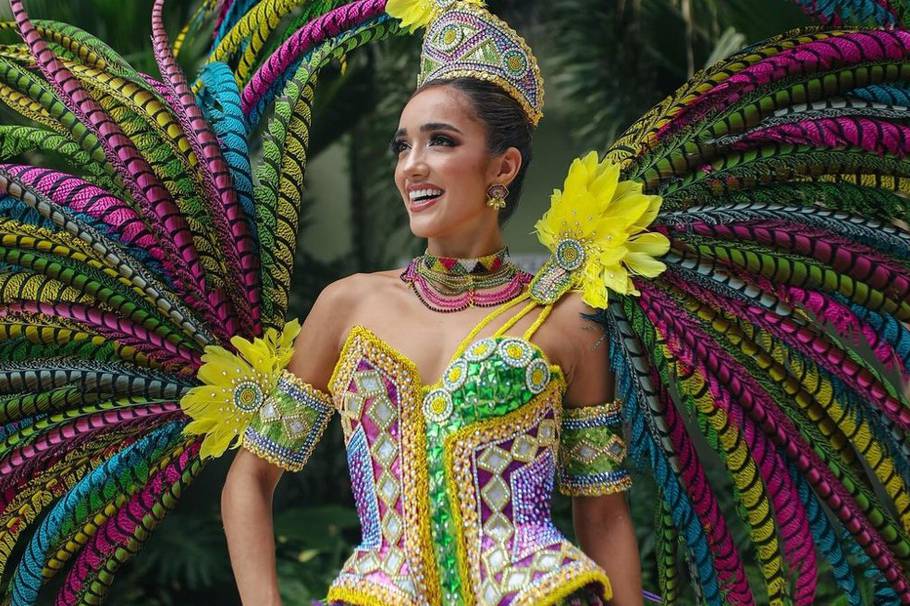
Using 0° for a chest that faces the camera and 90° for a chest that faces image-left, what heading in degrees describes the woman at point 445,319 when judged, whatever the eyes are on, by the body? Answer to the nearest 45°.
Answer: approximately 0°
